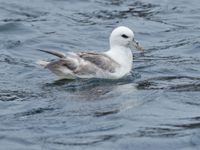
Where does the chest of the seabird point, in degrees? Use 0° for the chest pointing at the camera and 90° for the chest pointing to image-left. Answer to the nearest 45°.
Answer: approximately 270°
